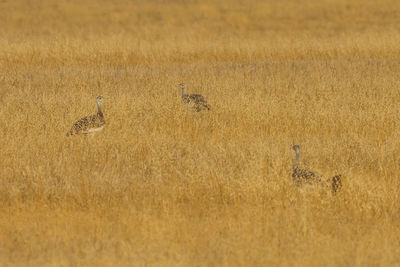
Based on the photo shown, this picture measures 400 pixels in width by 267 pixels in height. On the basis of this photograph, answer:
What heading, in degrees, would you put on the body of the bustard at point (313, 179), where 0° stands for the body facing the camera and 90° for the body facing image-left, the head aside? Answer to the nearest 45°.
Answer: approximately 90°

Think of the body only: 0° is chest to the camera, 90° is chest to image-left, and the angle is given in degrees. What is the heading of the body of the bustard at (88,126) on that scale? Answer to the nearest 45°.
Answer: approximately 270°

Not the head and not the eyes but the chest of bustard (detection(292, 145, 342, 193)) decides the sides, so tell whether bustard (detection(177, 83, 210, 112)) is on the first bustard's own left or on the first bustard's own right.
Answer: on the first bustard's own right

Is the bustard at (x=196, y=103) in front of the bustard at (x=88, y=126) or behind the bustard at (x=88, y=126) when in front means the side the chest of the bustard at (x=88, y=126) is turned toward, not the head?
in front

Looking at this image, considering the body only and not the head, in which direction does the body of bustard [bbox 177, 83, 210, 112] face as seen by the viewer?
to the viewer's left

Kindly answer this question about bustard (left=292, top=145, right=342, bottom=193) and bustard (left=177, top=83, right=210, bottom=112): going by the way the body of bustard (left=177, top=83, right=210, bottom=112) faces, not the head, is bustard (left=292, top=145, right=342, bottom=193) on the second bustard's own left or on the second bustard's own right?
on the second bustard's own left

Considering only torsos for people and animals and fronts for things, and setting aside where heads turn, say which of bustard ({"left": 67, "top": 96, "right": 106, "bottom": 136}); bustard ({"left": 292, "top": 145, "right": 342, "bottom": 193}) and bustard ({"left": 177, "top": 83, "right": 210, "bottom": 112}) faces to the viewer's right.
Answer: bustard ({"left": 67, "top": 96, "right": 106, "bottom": 136})

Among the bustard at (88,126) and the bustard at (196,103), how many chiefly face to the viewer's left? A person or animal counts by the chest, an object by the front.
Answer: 1

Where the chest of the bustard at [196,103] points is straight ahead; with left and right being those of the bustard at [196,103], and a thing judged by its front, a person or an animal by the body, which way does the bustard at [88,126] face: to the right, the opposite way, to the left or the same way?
the opposite way
